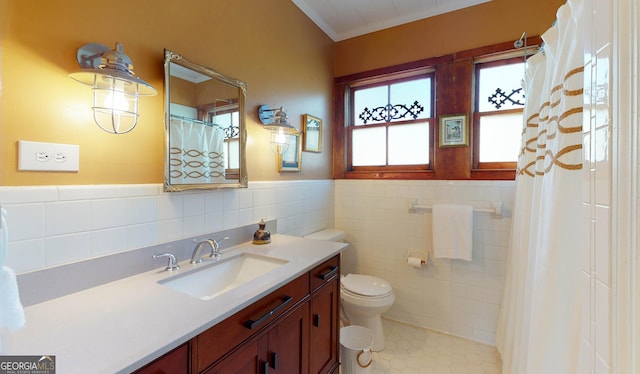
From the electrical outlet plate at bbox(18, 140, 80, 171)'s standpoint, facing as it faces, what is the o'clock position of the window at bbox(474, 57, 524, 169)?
The window is roughly at 11 o'clock from the electrical outlet plate.

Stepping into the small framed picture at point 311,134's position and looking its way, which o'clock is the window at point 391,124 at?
The window is roughly at 10 o'clock from the small framed picture.

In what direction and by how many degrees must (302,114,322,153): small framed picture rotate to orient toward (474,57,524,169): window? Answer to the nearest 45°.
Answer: approximately 45° to its left
